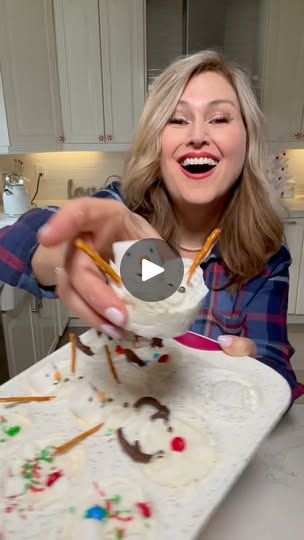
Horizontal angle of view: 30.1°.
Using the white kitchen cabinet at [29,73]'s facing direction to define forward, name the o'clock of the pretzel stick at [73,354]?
The pretzel stick is roughly at 12 o'clock from the white kitchen cabinet.

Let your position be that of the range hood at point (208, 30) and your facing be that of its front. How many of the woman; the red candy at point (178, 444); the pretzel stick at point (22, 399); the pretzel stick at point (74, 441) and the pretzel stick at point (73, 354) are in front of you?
5

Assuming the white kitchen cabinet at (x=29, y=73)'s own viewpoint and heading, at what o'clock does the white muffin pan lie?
The white muffin pan is roughly at 12 o'clock from the white kitchen cabinet.

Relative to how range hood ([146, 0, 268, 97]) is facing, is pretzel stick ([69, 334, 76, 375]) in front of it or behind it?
in front

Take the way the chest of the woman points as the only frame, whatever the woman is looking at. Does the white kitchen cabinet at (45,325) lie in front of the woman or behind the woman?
behind

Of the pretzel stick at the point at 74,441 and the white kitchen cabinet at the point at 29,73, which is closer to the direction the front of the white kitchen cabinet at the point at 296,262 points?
the pretzel stick

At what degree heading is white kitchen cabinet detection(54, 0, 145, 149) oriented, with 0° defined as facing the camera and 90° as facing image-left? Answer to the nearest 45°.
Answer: approximately 0°

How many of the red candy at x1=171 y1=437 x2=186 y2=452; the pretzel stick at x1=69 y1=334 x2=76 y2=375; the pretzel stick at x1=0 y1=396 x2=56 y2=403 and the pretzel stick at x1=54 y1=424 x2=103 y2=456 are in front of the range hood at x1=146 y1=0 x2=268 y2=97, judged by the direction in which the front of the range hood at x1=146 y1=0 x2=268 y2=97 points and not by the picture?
4

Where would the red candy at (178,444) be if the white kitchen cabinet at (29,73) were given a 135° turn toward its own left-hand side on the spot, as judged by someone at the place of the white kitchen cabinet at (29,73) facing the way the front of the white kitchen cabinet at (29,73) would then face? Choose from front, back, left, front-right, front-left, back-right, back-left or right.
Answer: back-right

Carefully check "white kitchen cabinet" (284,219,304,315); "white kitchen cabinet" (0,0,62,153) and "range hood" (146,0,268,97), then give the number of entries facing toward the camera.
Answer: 3

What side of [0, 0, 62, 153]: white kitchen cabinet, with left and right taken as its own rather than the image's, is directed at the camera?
front

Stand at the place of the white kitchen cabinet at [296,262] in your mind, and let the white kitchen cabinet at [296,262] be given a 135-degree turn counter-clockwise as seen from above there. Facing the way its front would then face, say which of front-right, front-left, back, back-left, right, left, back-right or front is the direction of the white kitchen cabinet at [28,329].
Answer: back

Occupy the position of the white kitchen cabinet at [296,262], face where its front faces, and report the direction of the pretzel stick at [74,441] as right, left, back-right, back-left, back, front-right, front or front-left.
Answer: front
